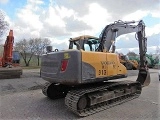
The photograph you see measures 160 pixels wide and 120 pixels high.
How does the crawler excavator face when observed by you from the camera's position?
facing away from the viewer and to the right of the viewer

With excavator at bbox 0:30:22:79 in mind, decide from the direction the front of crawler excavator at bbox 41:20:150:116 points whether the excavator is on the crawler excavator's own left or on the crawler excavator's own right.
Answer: on the crawler excavator's own left

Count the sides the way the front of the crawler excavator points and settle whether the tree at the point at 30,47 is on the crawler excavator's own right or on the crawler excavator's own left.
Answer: on the crawler excavator's own left
